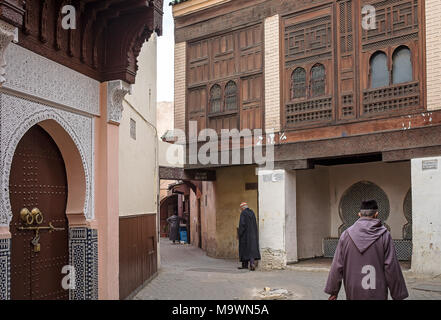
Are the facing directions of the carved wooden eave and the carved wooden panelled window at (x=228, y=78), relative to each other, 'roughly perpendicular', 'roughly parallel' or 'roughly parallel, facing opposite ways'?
roughly perpendicular

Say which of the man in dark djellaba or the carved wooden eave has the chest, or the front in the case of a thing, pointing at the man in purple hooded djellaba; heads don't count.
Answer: the carved wooden eave

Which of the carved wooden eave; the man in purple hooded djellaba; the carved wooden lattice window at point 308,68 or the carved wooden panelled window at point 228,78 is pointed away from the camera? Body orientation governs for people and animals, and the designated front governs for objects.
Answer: the man in purple hooded djellaba

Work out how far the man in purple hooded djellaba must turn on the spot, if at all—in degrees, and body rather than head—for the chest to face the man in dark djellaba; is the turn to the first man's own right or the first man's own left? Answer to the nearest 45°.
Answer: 0° — they already face them

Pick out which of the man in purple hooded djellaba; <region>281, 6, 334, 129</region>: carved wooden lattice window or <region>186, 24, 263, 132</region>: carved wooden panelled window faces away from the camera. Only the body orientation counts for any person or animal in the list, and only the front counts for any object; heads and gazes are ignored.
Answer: the man in purple hooded djellaba

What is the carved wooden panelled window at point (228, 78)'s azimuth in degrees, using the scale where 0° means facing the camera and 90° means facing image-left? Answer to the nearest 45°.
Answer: approximately 45°

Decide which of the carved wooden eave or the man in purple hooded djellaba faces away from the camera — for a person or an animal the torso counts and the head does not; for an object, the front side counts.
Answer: the man in purple hooded djellaba

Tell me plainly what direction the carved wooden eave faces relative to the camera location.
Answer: facing the viewer and to the right of the viewer

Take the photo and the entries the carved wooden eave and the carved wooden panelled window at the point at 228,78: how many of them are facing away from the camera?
0

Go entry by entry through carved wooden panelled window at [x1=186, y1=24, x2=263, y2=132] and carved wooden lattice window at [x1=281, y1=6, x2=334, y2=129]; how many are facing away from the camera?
0

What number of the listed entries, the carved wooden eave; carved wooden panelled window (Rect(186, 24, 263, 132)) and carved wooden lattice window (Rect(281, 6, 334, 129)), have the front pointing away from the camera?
0

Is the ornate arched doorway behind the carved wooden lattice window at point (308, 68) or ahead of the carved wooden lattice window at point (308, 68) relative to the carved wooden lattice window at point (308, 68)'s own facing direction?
ahead

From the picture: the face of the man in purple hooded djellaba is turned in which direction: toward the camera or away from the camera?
away from the camera

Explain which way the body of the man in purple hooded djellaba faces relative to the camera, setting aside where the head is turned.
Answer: away from the camera

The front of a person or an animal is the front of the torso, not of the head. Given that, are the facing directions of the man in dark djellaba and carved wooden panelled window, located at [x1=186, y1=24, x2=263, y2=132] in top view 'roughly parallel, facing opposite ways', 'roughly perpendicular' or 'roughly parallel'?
roughly perpendicular
